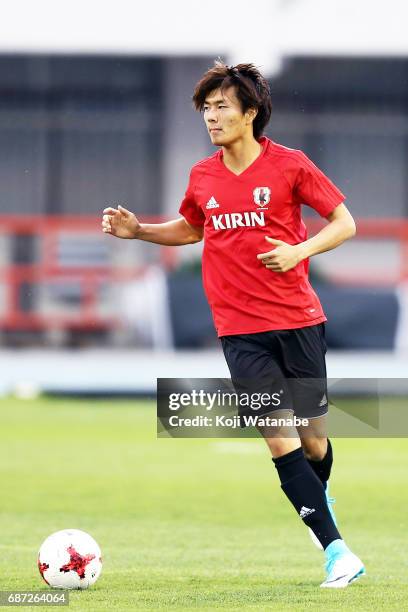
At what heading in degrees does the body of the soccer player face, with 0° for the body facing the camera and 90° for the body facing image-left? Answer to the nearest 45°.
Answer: approximately 45°

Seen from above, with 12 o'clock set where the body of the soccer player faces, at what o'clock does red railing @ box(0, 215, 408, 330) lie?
The red railing is roughly at 4 o'clock from the soccer player.
